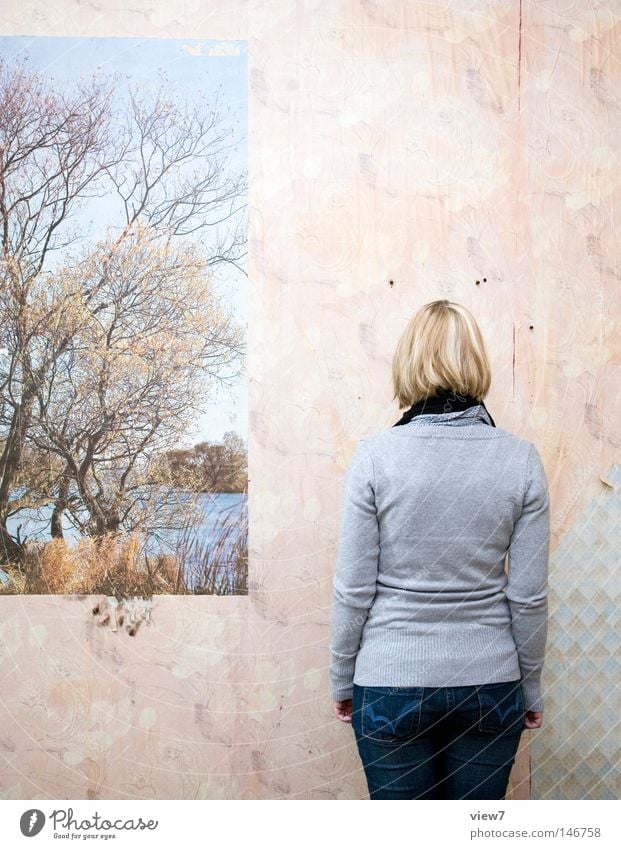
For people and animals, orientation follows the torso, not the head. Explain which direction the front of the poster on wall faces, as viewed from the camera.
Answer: facing the viewer
